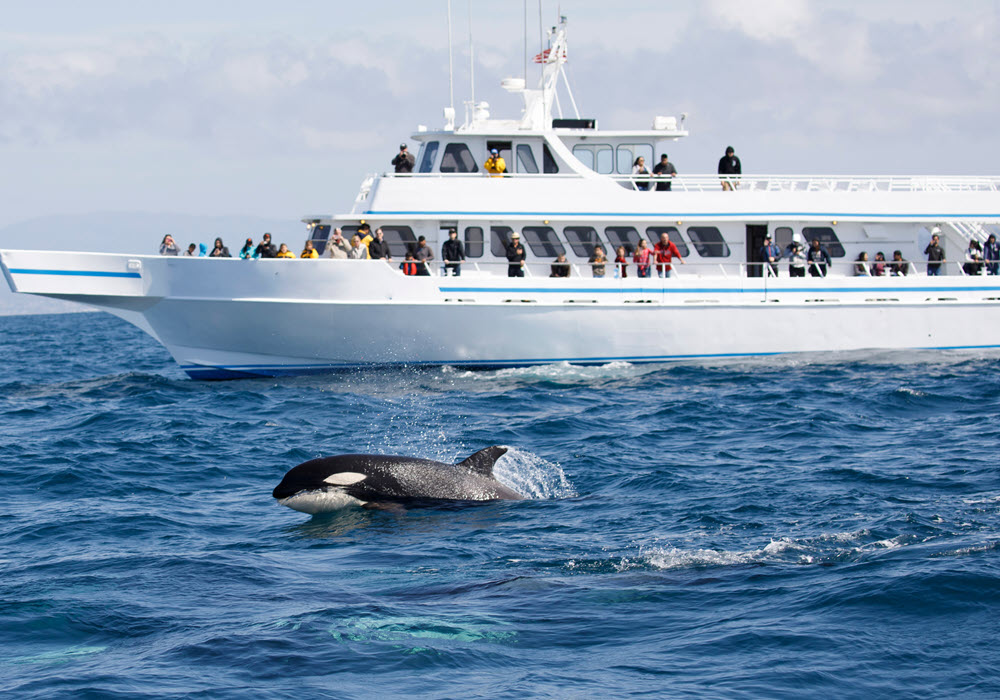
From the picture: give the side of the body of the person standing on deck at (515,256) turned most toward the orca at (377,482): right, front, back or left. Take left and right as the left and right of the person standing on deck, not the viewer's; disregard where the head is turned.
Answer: front

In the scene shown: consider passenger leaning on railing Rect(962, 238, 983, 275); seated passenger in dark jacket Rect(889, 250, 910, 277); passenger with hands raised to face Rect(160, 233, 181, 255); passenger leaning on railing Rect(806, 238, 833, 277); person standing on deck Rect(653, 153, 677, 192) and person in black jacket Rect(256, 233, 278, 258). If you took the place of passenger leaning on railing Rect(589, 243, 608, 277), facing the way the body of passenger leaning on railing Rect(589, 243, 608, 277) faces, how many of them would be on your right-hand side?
2

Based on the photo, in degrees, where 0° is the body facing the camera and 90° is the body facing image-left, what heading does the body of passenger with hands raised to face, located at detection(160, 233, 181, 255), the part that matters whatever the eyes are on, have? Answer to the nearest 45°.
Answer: approximately 0°

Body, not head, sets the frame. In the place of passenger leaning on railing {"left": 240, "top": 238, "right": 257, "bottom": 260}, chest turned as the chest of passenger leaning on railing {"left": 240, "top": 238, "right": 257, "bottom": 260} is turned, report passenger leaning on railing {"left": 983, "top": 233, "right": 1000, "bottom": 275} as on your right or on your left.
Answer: on your left

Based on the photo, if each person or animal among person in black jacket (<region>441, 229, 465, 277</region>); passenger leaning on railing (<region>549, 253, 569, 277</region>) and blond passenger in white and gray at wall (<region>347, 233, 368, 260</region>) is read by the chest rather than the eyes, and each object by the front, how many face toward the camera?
3

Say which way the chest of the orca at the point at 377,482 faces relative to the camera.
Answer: to the viewer's left

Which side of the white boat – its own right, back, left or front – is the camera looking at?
left

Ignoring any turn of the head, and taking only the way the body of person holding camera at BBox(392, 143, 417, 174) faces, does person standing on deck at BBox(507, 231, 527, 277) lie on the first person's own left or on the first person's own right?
on the first person's own left

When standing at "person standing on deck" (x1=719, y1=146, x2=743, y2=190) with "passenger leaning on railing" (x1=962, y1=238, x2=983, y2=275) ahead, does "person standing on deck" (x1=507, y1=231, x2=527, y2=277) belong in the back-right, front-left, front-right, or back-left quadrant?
back-right

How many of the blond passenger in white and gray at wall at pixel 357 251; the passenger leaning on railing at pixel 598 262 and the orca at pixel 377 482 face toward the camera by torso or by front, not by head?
2

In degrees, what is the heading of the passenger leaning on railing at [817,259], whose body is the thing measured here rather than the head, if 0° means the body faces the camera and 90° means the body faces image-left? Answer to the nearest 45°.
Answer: approximately 45°

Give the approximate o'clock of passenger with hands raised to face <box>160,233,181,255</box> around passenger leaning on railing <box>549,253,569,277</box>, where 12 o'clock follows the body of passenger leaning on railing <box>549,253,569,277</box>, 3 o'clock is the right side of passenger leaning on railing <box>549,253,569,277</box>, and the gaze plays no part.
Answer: passenger with hands raised to face <box>160,233,181,255</box> is roughly at 3 o'clock from passenger leaning on railing <box>549,253,569,277</box>.

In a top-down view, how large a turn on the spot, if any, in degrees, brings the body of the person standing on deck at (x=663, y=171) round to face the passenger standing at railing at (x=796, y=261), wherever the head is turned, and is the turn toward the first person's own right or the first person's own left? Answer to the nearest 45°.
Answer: approximately 90° to the first person's own left

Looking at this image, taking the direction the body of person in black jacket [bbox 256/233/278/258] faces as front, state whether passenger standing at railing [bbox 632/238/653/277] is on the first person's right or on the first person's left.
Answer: on the first person's left

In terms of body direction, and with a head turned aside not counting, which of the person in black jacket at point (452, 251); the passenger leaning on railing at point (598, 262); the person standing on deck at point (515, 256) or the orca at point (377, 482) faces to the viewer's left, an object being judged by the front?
the orca
